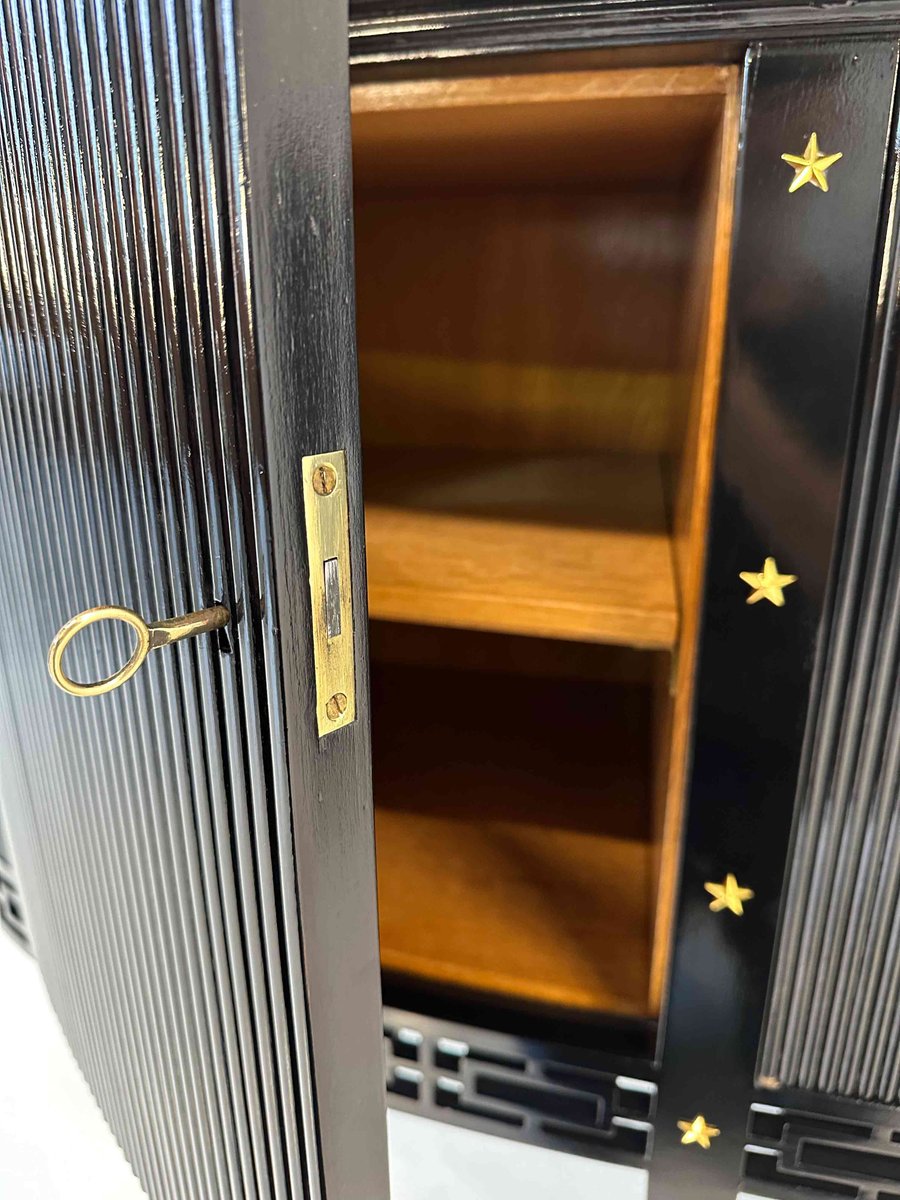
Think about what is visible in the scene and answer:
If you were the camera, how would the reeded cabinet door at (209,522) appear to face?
facing the viewer and to the left of the viewer
